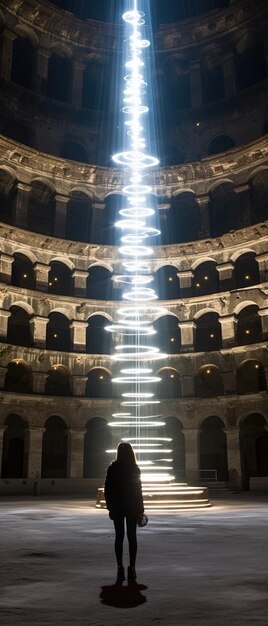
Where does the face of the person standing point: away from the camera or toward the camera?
away from the camera

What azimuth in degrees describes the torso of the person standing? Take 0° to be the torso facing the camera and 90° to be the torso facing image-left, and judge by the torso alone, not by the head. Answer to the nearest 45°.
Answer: approximately 180°
